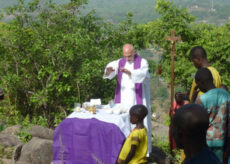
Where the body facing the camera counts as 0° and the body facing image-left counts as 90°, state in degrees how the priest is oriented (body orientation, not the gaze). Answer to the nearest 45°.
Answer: approximately 45°

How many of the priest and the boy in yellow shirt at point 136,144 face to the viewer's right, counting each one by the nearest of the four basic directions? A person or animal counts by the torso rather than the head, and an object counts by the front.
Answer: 0

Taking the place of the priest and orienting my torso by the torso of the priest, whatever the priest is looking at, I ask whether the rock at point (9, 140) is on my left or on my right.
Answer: on my right

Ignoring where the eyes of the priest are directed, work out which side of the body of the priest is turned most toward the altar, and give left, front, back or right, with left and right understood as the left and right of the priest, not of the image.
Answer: front
